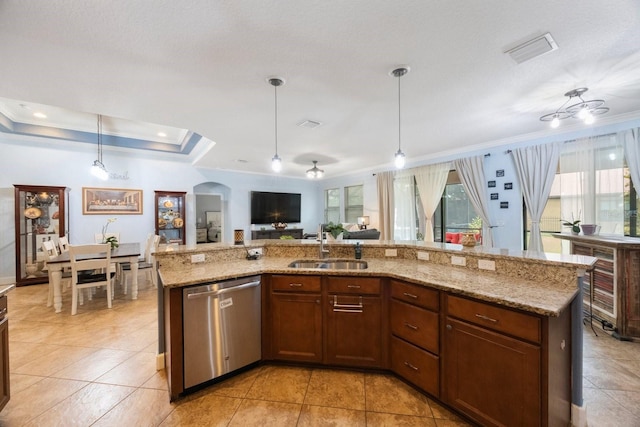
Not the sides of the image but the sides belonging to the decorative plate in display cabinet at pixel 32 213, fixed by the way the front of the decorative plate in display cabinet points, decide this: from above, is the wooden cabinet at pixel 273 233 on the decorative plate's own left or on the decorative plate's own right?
on the decorative plate's own left

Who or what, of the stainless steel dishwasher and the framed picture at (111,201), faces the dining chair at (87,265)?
the framed picture

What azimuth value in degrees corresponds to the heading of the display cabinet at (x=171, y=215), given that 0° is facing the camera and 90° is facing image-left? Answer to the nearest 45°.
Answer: approximately 0°

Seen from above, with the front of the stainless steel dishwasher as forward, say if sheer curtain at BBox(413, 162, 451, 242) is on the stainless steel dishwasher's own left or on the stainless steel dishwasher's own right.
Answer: on the stainless steel dishwasher's own left

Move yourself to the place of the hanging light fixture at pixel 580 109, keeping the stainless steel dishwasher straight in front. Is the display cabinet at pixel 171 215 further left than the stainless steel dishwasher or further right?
right

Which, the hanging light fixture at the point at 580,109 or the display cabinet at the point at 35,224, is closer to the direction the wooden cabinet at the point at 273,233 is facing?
the hanging light fixture

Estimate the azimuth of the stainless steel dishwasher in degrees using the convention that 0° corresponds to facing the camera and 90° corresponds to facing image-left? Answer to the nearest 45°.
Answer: approximately 315°

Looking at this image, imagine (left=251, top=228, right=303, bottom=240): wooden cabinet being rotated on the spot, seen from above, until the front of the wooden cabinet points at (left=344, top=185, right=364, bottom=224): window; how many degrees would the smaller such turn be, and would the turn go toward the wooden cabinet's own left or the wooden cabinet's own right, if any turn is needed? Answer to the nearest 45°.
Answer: approximately 90° to the wooden cabinet's own left

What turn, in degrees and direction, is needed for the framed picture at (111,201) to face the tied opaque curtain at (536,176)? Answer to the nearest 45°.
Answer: approximately 45° to its left

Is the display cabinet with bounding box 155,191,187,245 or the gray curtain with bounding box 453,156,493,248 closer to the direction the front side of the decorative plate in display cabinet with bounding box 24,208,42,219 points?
the gray curtain

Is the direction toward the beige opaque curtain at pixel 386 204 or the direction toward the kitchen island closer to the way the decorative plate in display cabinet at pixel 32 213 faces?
the kitchen island

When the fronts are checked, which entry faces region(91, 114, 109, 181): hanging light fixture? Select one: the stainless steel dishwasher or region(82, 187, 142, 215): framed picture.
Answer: the framed picture
